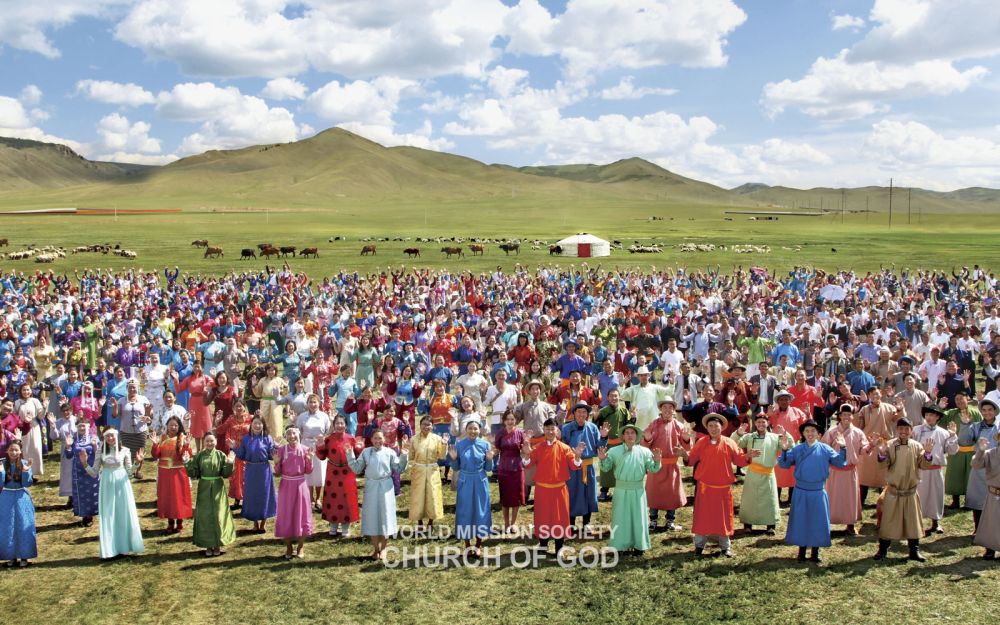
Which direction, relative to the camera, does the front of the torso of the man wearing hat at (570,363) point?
toward the camera

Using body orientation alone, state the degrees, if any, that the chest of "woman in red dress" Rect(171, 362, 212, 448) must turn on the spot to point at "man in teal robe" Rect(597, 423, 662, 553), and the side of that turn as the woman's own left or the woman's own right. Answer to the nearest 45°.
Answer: approximately 45° to the woman's own left

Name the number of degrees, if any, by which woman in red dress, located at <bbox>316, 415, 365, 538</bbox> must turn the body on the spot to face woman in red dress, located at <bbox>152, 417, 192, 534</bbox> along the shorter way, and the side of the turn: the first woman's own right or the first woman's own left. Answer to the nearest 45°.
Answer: approximately 90° to the first woman's own right

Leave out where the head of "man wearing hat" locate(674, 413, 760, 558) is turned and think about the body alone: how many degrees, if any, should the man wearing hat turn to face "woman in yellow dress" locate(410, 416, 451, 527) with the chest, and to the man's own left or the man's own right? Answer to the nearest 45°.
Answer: approximately 90° to the man's own right

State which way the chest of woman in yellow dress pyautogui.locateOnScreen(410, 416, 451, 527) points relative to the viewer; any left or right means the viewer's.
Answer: facing the viewer

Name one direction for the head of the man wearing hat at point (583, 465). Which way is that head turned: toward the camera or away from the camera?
toward the camera

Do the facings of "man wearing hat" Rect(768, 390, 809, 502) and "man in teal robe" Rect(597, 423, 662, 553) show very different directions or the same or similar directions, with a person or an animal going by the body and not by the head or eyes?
same or similar directions

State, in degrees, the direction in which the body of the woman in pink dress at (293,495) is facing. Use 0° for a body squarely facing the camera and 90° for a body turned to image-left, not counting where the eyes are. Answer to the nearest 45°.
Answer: approximately 0°

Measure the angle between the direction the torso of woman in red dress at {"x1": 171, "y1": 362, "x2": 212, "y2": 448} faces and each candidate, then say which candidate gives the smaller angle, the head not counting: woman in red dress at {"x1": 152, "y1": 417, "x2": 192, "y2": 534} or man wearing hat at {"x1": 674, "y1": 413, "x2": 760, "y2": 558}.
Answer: the woman in red dress

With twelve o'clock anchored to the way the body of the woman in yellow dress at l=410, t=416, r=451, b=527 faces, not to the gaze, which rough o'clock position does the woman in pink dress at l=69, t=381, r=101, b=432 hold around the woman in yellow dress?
The woman in pink dress is roughly at 4 o'clock from the woman in yellow dress.

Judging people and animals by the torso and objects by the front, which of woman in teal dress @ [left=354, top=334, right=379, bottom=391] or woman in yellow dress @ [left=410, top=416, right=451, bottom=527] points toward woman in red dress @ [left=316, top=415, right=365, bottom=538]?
the woman in teal dress

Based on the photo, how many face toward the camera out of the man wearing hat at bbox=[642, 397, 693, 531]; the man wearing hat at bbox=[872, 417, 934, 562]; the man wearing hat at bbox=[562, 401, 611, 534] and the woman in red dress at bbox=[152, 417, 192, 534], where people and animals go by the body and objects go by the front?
4

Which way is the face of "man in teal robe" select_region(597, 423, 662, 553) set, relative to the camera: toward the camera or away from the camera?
toward the camera

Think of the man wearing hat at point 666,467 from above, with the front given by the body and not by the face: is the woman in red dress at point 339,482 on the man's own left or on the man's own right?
on the man's own right

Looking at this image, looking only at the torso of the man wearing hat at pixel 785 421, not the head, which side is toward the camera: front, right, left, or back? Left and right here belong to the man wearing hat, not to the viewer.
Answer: front

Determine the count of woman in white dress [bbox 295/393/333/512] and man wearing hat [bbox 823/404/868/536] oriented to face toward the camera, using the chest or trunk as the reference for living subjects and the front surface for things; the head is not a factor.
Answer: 2

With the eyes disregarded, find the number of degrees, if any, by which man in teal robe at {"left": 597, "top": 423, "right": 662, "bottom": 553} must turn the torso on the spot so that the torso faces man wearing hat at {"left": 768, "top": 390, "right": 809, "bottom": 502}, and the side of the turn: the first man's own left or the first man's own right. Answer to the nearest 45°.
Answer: approximately 135° to the first man's own left

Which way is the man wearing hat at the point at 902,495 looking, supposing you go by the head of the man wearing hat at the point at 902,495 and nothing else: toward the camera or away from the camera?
toward the camera

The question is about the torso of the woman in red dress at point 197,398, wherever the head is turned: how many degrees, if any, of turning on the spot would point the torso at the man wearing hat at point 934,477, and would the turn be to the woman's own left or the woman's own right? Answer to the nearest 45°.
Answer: approximately 45° to the woman's own left
